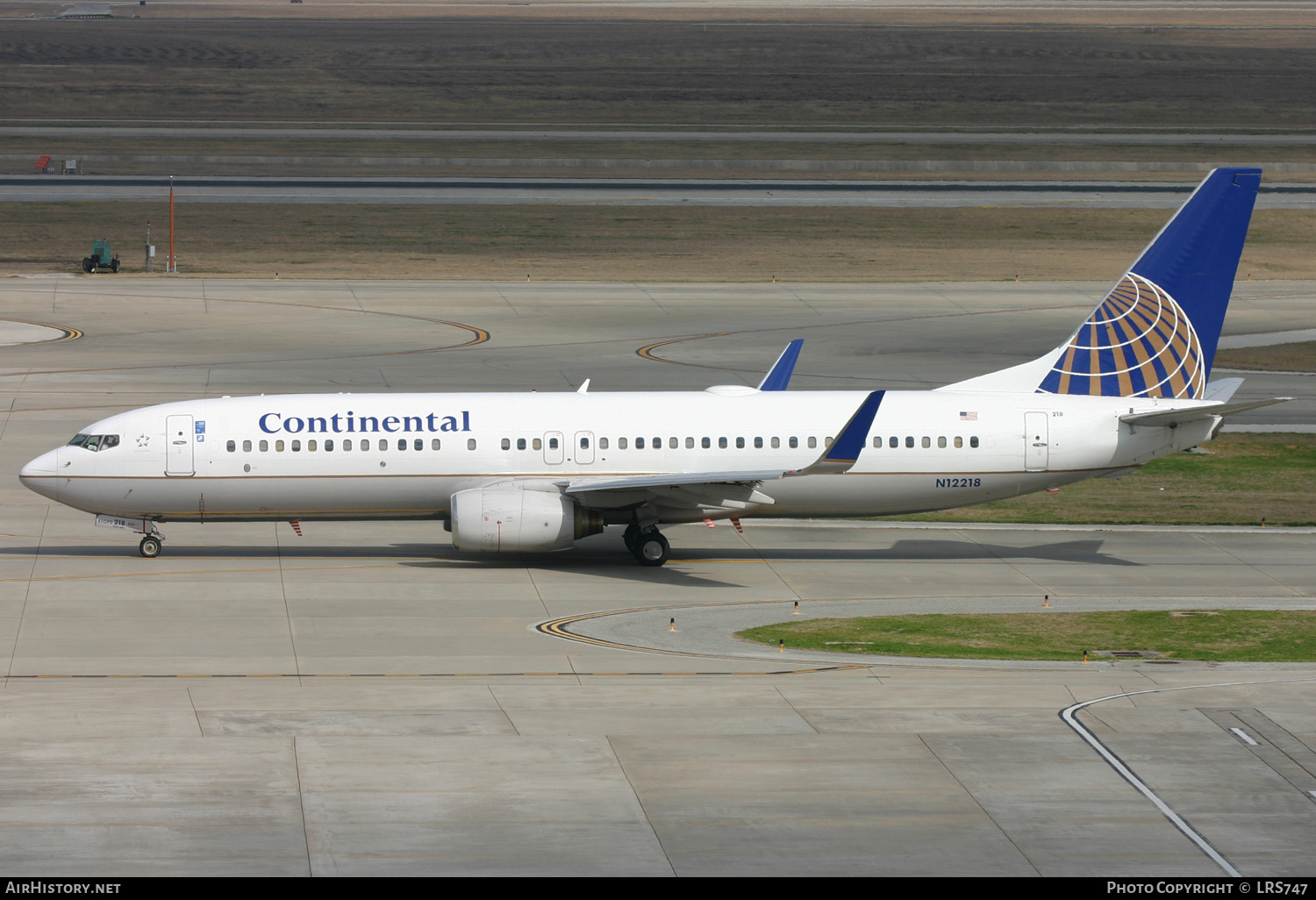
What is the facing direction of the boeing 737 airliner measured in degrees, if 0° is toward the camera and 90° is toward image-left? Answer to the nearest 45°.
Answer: approximately 90°
